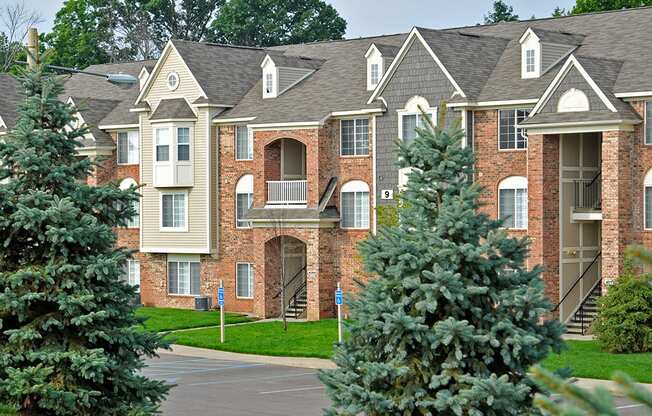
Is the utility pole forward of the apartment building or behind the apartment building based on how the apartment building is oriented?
forward

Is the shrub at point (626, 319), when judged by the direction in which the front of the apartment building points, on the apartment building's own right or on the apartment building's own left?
on the apartment building's own left

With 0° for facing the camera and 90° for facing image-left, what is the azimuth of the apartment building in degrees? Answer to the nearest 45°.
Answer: approximately 45°

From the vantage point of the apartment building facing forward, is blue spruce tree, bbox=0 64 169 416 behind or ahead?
ahead

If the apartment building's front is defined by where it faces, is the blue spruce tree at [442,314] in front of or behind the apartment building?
in front
